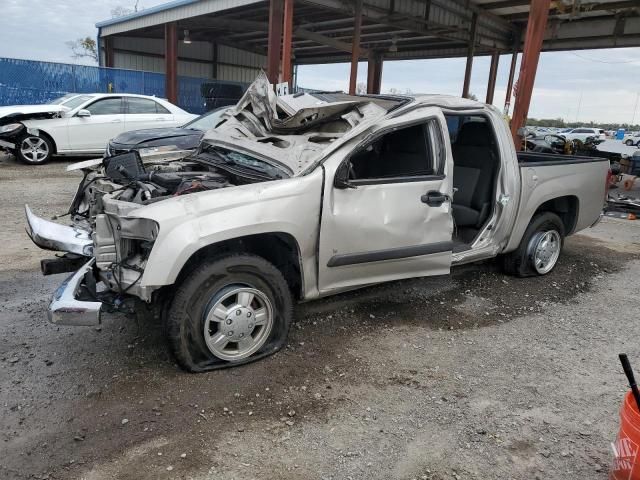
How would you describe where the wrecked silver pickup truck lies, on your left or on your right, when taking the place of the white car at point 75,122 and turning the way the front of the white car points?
on your left

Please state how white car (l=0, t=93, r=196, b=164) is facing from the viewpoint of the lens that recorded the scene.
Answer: facing to the left of the viewer

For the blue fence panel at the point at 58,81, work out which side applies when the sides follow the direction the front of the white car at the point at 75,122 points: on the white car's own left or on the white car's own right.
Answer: on the white car's own right

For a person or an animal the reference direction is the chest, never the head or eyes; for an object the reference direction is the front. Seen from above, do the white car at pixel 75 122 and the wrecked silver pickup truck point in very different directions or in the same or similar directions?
same or similar directions

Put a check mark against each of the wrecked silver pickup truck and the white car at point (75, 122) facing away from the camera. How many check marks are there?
0

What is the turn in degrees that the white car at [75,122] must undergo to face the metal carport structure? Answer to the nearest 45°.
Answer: approximately 135° to its right

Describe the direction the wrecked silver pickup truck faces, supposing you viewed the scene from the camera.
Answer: facing the viewer and to the left of the viewer

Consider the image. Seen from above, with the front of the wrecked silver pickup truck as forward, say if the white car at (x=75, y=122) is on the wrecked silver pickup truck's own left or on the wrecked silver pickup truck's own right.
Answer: on the wrecked silver pickup truck's own right

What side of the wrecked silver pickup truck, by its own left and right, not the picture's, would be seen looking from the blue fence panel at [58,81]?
right
